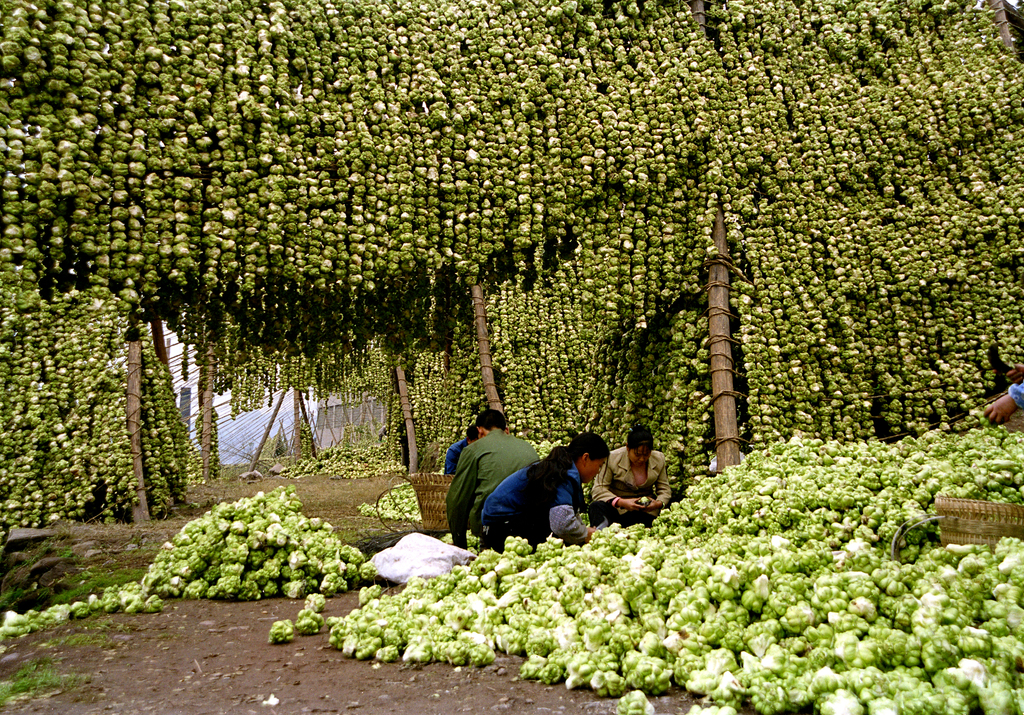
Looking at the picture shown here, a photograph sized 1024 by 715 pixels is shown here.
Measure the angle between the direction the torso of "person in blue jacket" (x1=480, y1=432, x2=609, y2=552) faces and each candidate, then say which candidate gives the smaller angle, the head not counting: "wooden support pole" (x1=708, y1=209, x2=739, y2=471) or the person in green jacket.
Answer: the wooden support pole

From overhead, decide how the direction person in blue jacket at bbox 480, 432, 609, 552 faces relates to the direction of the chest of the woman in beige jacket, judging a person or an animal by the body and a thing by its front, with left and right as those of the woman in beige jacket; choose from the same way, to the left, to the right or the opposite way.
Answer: to the left

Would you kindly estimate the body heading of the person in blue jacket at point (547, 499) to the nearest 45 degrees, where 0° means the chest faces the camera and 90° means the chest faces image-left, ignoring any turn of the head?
approximately 270°

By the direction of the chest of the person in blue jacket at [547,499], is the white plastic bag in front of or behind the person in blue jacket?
behind

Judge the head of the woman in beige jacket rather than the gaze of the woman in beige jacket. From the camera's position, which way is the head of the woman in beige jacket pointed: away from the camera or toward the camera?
toward the camera

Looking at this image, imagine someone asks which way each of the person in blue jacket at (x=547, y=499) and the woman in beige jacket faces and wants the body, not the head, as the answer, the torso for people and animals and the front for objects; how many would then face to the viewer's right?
1

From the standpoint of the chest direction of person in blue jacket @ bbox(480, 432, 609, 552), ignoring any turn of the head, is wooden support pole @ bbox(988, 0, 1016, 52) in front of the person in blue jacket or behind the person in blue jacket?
in front

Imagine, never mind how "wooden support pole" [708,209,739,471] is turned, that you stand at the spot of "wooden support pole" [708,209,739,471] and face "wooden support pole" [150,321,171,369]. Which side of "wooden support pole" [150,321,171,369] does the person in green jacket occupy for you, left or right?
left

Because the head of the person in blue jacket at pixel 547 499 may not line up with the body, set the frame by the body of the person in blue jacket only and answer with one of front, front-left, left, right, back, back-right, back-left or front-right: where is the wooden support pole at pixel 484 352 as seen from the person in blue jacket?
left

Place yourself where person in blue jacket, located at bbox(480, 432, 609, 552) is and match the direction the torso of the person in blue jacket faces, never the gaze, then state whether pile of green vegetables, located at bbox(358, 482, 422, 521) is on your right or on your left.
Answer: on your left

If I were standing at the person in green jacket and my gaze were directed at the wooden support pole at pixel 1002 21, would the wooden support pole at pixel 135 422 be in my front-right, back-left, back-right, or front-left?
back-left

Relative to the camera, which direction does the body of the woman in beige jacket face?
toward the camera
